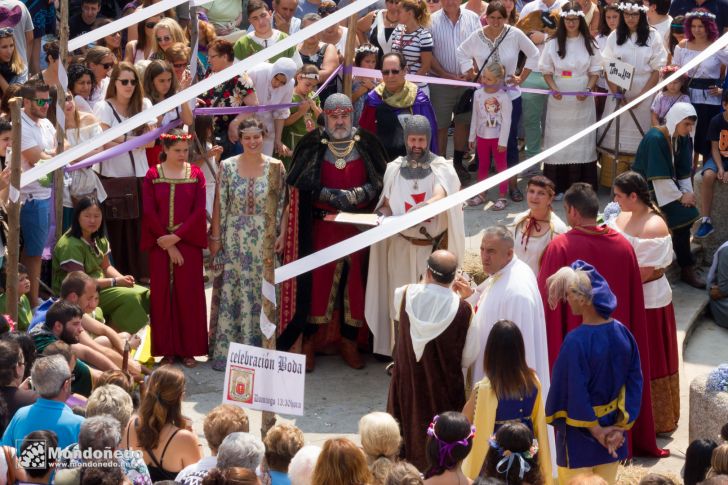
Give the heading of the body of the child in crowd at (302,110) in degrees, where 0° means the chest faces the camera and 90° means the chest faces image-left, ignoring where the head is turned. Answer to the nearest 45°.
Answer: approximately 315°

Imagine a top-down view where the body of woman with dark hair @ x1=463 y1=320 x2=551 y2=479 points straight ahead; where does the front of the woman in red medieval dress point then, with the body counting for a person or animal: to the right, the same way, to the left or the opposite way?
the opposite way

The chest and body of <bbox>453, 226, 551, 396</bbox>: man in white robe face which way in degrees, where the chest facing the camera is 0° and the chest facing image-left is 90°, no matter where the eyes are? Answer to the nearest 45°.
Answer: approximately 90°

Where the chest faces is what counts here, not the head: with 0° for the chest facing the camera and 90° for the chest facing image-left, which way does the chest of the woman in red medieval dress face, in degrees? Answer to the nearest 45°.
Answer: approximately 0°

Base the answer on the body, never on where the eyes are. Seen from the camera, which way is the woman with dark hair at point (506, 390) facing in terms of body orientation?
away from the camera

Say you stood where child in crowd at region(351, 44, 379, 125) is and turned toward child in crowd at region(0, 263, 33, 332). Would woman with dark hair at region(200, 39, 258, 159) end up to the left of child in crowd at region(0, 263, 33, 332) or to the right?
right

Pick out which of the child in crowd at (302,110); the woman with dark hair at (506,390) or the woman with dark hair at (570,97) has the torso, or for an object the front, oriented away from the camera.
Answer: the woman with dark hair at (506,390)

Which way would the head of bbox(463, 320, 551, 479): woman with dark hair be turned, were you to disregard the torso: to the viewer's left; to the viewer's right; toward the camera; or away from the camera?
away from the camera

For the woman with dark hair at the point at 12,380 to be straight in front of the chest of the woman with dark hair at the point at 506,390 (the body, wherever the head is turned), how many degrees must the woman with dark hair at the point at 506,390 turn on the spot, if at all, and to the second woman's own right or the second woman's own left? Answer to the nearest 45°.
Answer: approximately 90° to the second woman's own left
